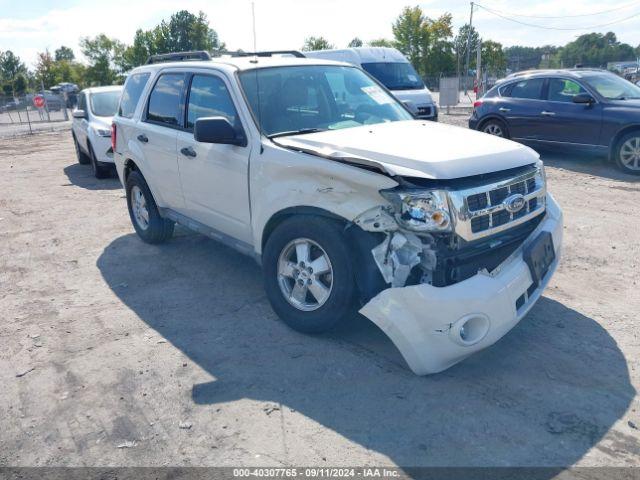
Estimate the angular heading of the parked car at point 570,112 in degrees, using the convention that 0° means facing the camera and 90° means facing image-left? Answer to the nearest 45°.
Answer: approximately 315°

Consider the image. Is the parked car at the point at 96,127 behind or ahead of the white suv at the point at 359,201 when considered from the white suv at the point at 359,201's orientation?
behind

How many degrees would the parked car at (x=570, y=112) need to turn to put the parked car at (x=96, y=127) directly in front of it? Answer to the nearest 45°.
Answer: approximately 135° to its right

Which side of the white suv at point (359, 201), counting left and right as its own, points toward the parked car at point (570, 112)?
left

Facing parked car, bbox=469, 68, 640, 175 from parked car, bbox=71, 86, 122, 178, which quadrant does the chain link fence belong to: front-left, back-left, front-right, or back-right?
back-left

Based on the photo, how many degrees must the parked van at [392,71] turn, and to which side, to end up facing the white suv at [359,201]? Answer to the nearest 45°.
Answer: approximately 45° to its right

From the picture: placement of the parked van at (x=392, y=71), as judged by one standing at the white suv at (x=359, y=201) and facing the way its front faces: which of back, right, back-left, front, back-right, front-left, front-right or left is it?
back-left
